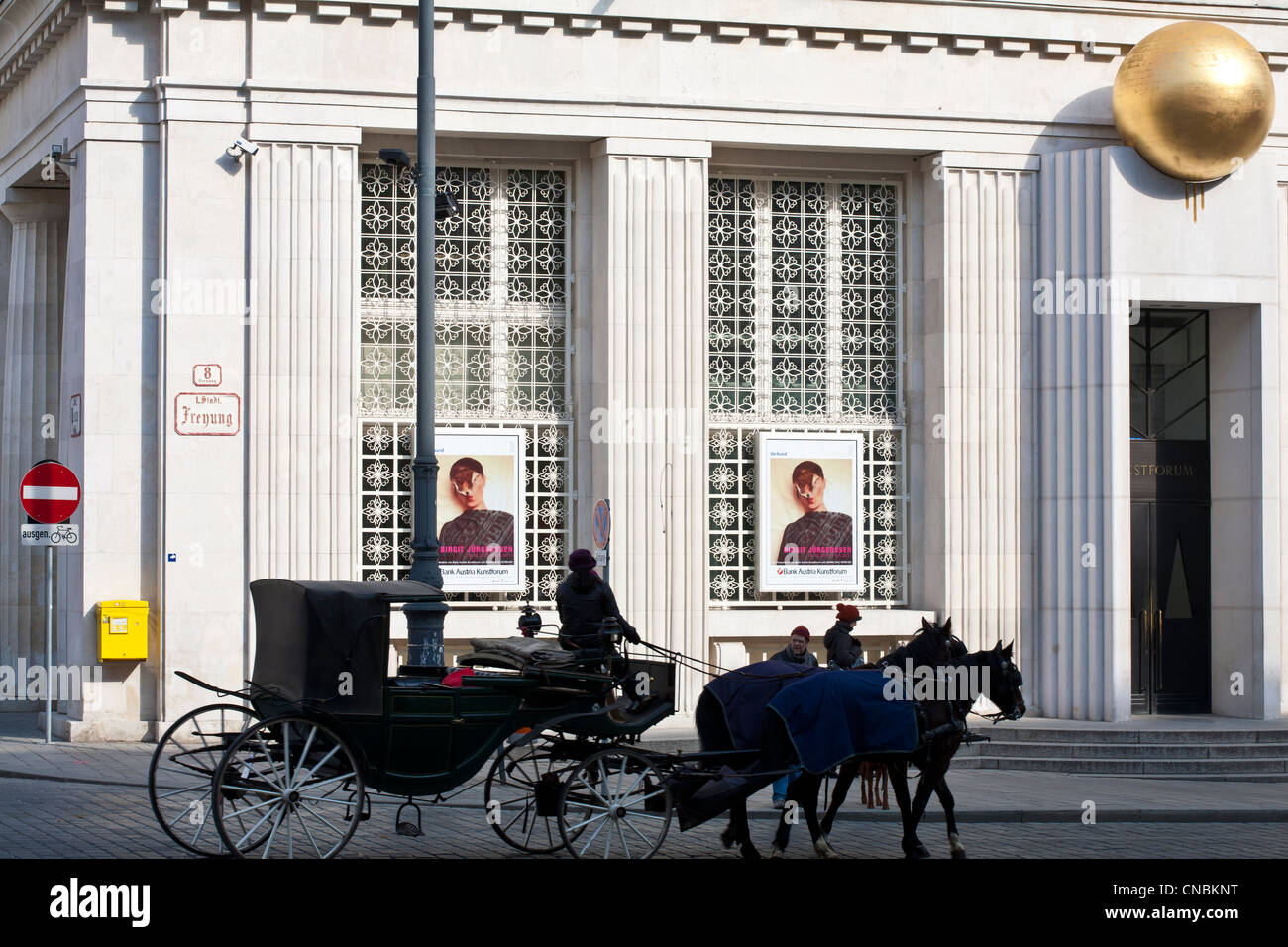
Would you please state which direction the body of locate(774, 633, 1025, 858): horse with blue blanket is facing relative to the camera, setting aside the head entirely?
to the viewer's right

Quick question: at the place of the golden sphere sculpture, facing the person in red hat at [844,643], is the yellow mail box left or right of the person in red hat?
right

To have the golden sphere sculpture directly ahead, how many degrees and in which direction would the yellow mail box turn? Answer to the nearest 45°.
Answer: approximately 90° to its left

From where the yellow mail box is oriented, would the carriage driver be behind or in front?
in front

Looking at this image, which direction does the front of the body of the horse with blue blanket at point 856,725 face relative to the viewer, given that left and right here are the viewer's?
facing to the right of the viewer

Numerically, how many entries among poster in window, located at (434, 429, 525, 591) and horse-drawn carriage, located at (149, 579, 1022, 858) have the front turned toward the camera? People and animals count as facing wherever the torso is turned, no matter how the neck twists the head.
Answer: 1

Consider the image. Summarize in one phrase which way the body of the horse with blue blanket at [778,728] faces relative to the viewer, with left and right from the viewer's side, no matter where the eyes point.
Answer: facing to the right of the viewer

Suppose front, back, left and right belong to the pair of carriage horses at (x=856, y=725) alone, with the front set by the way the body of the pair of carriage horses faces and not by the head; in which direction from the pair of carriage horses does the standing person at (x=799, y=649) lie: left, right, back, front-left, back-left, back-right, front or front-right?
left

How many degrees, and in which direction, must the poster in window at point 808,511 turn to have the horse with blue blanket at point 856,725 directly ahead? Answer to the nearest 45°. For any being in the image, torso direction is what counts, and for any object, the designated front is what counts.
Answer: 0° — it already faces it

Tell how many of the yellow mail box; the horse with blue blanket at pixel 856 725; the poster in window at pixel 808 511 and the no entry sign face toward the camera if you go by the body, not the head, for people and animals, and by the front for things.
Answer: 3

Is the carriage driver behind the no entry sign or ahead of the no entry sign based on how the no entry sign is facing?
ahead
